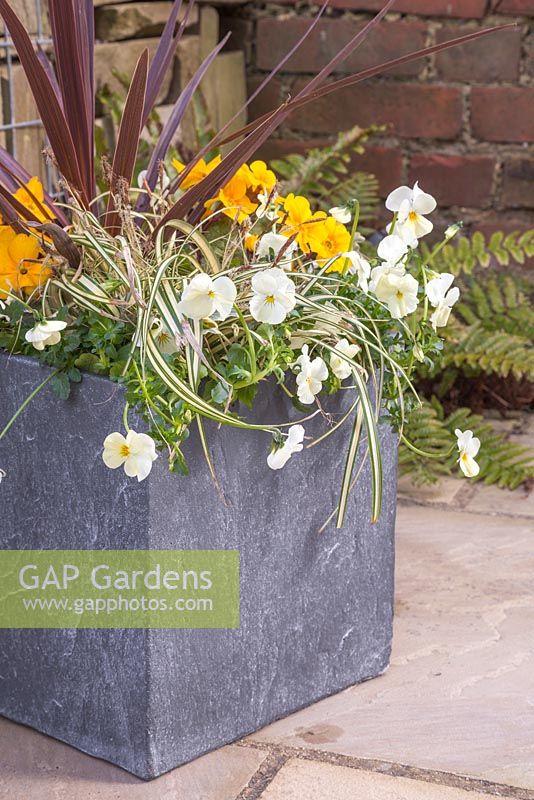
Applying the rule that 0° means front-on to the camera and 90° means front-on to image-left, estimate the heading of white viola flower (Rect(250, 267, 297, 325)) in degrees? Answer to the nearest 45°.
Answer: approximately 0°

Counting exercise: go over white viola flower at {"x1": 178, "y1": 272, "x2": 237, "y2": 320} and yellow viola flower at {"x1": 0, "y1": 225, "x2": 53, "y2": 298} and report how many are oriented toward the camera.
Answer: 2

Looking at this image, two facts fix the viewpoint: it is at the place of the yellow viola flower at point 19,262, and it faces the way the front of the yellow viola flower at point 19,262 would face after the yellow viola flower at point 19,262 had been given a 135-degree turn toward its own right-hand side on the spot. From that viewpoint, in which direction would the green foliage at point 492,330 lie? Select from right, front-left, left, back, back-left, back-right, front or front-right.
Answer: right
